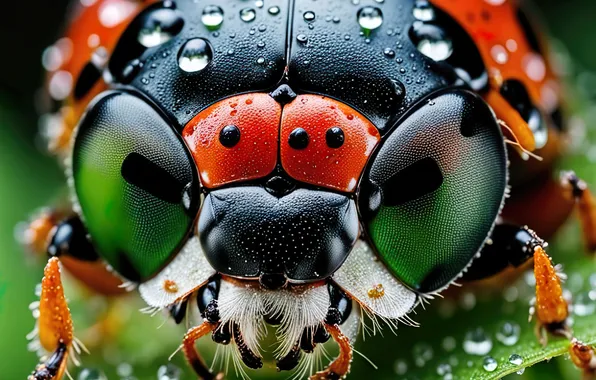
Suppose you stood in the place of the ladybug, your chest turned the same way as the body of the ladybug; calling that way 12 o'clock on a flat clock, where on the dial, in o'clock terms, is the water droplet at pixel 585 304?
The water droplet is roughly at 9 o'clock from the ladybug.

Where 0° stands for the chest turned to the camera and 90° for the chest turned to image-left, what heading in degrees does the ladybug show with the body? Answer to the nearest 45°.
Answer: approximately 0°
